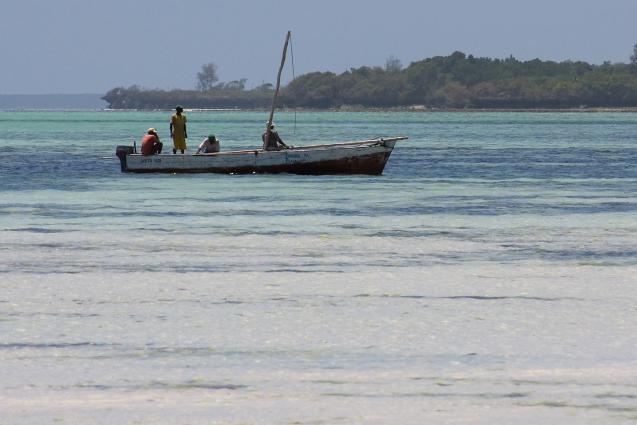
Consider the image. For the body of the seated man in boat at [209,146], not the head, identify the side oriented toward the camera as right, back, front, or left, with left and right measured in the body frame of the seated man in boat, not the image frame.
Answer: left

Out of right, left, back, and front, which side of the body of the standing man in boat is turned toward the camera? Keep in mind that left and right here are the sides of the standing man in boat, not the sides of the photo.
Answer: front

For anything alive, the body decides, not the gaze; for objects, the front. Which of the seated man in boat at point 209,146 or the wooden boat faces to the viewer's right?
the wooden boat

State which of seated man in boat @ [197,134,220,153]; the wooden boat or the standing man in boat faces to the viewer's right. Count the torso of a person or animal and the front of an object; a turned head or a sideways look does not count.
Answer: the wooden boat

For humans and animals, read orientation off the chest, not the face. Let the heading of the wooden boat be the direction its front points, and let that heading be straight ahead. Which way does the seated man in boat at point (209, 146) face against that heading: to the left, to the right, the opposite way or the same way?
the opposite way

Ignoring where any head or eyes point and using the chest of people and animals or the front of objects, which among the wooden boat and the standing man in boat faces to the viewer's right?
the wooden boat

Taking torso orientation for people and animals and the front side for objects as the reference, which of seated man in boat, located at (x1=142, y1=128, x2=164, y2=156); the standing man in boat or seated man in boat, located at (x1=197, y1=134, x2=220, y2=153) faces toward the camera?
the standing man in boat

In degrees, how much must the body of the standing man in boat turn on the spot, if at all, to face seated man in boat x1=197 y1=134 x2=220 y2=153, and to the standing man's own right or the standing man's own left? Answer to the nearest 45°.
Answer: approximately 135° to the standing man's own left

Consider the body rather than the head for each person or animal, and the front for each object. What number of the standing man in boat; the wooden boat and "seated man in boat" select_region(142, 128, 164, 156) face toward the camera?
1

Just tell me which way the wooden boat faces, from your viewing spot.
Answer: facing to the right of the viewer
